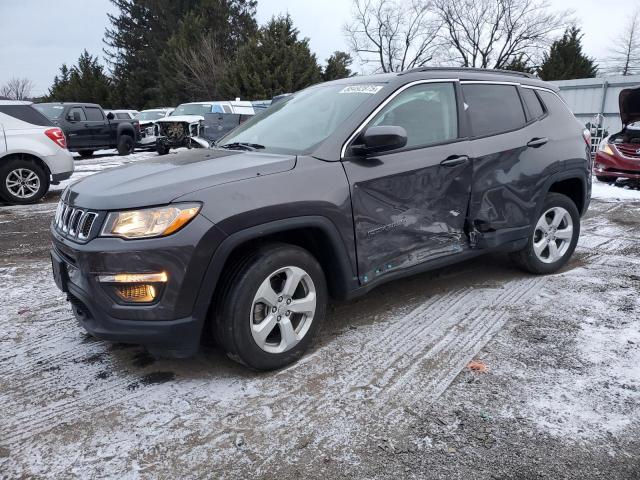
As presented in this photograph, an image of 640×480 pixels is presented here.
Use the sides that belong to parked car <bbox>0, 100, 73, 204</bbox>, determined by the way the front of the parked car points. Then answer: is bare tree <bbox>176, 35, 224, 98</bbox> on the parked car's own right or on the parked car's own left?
on the parked car's own right

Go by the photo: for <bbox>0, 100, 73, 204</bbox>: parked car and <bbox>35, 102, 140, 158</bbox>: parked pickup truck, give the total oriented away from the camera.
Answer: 0

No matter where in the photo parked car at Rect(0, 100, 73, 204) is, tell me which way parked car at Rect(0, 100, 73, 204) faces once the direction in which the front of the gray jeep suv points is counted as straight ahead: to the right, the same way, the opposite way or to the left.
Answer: the same way

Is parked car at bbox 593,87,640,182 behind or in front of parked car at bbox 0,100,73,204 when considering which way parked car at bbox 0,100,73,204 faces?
behind

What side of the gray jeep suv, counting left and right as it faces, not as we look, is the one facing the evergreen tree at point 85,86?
right

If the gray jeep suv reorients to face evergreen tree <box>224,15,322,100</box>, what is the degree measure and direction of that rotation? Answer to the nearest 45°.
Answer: approximately 135° to its right

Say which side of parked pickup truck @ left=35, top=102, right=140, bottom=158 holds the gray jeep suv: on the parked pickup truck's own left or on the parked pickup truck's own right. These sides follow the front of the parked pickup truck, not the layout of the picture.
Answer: on the parked pickup truck's own left

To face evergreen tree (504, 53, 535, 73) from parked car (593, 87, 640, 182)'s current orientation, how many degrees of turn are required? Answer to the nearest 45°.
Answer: approximately 135° to its right

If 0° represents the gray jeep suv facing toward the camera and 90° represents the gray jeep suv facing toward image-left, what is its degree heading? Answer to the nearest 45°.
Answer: approximately 45°

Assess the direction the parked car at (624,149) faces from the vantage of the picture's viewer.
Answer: facing the viewer and to the left of the viewer

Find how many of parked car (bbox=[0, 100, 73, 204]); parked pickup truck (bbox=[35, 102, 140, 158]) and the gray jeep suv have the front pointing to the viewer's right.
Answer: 0

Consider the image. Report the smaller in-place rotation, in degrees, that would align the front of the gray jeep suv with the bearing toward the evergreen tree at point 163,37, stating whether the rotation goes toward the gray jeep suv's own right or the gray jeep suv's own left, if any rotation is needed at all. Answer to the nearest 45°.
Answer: approximately 135° to the gray jeep suv's own right

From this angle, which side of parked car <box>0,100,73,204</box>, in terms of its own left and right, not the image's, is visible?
left

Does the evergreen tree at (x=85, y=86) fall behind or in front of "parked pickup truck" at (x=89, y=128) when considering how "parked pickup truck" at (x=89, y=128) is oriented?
behind

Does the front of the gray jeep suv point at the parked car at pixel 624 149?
no

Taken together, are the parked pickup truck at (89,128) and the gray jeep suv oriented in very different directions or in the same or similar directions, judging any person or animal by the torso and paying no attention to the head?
same or similar directions

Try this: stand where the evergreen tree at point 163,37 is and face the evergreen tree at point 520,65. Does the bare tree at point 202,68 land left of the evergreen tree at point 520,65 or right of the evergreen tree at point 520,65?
right

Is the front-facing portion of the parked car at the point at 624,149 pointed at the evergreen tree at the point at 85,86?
no
